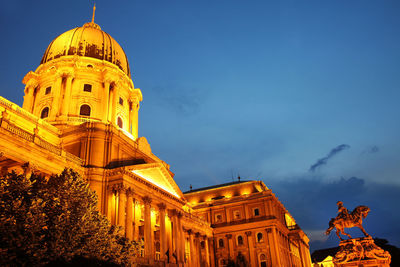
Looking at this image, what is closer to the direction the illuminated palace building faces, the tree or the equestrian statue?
the equestrian statue

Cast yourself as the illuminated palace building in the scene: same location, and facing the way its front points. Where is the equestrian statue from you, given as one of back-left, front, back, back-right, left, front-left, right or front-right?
front

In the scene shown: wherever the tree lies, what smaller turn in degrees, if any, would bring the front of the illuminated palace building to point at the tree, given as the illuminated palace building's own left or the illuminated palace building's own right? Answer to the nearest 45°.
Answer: approximately 45° to the illuminated palace building's own right

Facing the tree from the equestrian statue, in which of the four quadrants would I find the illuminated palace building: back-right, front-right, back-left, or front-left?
front-right

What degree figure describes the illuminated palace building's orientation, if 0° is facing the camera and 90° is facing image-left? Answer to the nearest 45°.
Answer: approximately 315°
